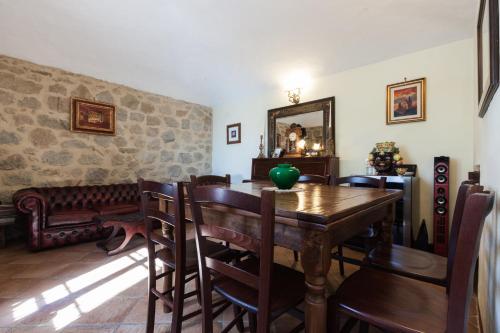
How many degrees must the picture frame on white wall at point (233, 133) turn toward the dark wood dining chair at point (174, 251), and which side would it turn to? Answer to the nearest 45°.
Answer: approximately 45° to its left

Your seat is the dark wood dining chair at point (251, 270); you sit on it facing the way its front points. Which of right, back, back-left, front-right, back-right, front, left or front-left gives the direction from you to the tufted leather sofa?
left

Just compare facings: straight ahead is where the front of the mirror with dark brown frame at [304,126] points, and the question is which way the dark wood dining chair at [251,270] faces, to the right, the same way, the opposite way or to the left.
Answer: the opposite way

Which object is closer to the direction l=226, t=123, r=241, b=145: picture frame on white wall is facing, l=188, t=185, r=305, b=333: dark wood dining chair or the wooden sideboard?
the dark wood dining chair

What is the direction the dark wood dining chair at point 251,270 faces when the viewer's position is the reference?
facing away from the viewer and to the right of the viewer

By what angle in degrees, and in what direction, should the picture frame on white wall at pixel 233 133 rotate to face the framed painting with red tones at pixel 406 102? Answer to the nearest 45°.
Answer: approximately 90° to its left

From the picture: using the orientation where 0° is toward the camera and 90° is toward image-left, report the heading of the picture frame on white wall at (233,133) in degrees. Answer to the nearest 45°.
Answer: approximately 45°

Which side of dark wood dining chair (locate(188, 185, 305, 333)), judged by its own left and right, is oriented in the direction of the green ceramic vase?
front

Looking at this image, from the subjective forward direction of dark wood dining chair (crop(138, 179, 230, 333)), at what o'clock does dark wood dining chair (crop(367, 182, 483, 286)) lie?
dark wood dining chair (crop(367, 182, 483, 286)) is roughly at 2 o'clock from dark wood dining chair (crop(138, 179, 230, 333)).

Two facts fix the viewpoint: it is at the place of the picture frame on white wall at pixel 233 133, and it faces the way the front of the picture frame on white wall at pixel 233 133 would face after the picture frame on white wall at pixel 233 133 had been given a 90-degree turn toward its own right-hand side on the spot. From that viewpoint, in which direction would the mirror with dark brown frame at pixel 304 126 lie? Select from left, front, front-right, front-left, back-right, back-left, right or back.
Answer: back

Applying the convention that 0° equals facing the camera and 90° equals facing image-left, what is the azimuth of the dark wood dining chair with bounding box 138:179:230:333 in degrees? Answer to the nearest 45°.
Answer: approximately 225°

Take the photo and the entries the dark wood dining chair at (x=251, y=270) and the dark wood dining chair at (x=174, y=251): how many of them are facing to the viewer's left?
0

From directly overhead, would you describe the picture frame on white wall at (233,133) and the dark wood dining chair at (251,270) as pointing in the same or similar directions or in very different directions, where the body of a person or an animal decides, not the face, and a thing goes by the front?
very different directions

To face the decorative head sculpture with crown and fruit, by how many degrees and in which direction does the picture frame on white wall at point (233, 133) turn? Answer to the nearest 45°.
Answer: approximately 90° to its left

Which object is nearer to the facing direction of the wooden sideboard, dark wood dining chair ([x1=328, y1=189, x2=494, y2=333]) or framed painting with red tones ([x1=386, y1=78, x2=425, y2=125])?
the dark wood dining chair

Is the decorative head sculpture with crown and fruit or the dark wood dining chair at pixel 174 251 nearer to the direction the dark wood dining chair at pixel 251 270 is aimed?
the decorative head sculpture with crown and fruit

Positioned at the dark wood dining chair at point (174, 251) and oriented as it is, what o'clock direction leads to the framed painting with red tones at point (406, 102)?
The framed painting with red tones is roughly at 1 o'clock from the dark wood dining chair.
